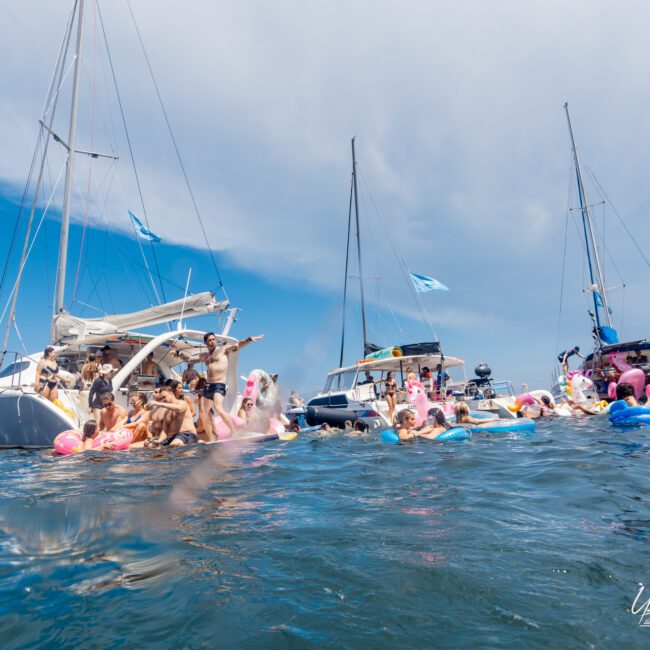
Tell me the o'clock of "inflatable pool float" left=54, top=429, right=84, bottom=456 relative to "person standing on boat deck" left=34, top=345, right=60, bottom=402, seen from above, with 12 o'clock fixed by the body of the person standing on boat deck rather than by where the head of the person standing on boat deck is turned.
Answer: The inflatable pool float is roughly at 1 o'clock from the person standing on boat deck.

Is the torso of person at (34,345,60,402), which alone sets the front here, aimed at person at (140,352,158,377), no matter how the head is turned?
no

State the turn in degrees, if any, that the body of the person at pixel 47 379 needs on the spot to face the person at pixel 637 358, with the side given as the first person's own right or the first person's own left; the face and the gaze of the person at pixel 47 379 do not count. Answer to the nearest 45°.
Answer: approximately 45° to the first person's own left

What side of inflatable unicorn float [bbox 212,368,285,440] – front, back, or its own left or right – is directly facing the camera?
left

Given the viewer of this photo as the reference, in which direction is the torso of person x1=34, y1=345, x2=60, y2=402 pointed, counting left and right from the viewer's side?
facing the viewer and to the right of the viewer

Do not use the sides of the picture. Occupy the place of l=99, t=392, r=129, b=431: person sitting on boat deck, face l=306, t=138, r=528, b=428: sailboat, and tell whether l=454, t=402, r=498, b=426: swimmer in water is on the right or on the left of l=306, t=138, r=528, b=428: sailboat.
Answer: right
